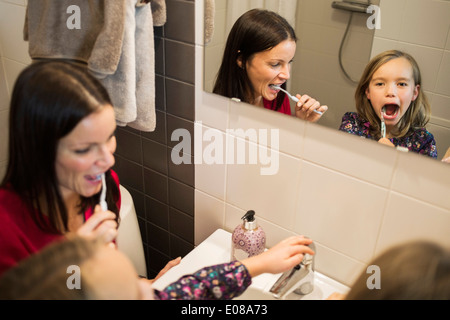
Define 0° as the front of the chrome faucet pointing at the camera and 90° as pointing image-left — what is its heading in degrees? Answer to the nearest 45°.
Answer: approximately 45°
